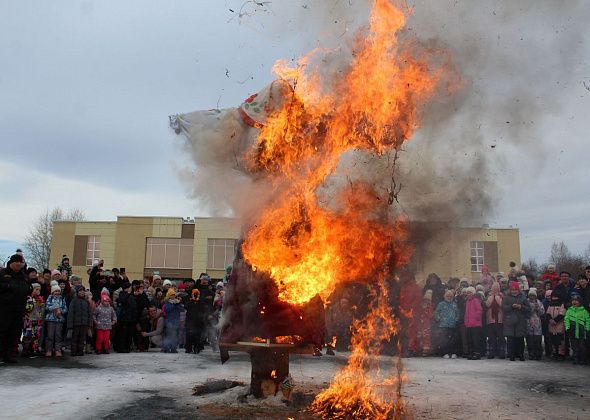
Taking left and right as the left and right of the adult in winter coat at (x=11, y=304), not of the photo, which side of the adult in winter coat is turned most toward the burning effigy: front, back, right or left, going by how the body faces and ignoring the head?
front

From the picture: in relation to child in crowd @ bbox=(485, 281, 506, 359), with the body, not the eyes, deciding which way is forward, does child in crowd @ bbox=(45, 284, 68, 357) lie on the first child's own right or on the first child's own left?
on the first child's own right

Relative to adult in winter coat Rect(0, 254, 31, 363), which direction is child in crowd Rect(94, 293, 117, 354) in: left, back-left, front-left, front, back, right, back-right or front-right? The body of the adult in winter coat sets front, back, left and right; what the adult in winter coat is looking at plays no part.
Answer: left

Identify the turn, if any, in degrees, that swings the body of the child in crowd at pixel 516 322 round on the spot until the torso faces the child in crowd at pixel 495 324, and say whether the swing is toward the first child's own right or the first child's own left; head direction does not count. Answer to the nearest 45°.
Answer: approximately 135° to the first child's own right

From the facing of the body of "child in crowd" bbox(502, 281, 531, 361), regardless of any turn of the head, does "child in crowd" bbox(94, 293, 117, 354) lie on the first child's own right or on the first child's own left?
on the first child's own right

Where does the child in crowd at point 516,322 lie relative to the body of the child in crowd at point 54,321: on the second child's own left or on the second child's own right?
on the second child's own left

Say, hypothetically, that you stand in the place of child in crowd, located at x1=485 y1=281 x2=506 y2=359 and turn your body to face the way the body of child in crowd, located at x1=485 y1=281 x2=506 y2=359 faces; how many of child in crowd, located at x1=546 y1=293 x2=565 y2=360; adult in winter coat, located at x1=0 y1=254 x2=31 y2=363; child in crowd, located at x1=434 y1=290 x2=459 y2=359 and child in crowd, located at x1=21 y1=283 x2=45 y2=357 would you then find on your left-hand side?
1

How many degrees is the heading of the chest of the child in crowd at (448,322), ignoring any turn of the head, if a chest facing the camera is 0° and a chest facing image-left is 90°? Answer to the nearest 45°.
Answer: approximately 0°

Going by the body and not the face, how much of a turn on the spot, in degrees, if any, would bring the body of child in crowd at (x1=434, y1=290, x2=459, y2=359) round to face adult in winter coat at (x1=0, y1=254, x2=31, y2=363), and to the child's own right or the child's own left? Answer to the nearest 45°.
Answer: approximately 45° to the child's own right

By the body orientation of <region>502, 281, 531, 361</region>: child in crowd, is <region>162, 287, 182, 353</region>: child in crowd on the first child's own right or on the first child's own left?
on the first child's own right

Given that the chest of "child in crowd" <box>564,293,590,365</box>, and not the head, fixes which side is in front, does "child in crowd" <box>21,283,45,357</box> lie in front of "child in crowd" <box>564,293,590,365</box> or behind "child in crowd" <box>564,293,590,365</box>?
in front

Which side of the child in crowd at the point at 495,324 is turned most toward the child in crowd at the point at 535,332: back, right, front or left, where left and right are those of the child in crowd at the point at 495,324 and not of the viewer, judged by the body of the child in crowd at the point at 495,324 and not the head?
left

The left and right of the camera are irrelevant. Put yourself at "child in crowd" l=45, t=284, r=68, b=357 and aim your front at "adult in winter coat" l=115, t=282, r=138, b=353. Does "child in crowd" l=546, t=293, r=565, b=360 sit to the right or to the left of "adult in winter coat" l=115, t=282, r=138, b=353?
right
